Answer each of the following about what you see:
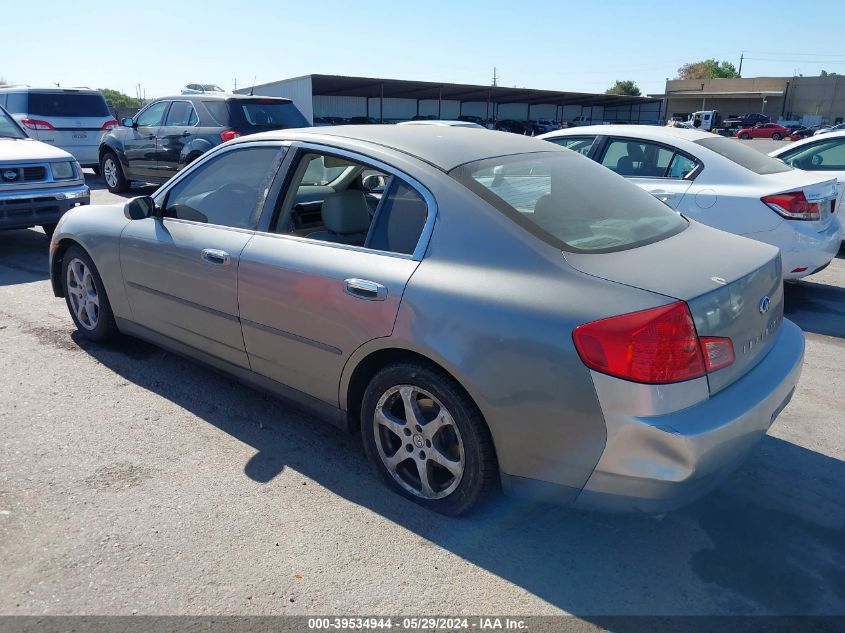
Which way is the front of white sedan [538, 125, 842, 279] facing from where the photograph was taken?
facing away from the viewer and to the left of the viewer

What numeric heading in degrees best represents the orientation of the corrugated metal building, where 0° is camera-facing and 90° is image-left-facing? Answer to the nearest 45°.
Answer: approximately 315°

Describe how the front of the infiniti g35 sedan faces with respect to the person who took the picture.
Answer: facing away from the viewer and to the left of the viewer

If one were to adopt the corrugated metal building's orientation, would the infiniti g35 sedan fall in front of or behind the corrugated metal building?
in front

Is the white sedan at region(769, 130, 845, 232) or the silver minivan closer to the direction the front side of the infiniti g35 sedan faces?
the silver minivan

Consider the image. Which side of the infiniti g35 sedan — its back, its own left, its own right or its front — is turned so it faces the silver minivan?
front

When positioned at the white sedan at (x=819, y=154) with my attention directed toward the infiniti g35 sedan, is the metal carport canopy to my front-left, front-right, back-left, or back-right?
back-right

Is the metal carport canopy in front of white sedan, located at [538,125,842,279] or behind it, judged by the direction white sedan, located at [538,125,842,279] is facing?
in front

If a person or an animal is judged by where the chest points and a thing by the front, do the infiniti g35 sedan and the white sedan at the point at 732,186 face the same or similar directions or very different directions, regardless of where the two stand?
same or similar directions

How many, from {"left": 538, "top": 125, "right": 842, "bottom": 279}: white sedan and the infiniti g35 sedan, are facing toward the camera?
0

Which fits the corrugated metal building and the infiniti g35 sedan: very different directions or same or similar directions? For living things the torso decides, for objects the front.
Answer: very different directions

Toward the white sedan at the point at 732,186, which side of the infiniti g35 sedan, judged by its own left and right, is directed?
right

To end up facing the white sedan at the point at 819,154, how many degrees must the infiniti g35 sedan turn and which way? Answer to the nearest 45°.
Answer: approximately 90° to its right

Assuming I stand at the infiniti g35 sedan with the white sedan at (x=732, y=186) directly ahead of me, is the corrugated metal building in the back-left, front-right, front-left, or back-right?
front-left

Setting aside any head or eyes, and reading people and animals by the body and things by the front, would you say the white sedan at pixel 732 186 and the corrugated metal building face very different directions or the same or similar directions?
very different directions

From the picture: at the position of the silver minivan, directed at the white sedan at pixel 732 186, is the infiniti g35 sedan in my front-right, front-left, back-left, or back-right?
front-right
